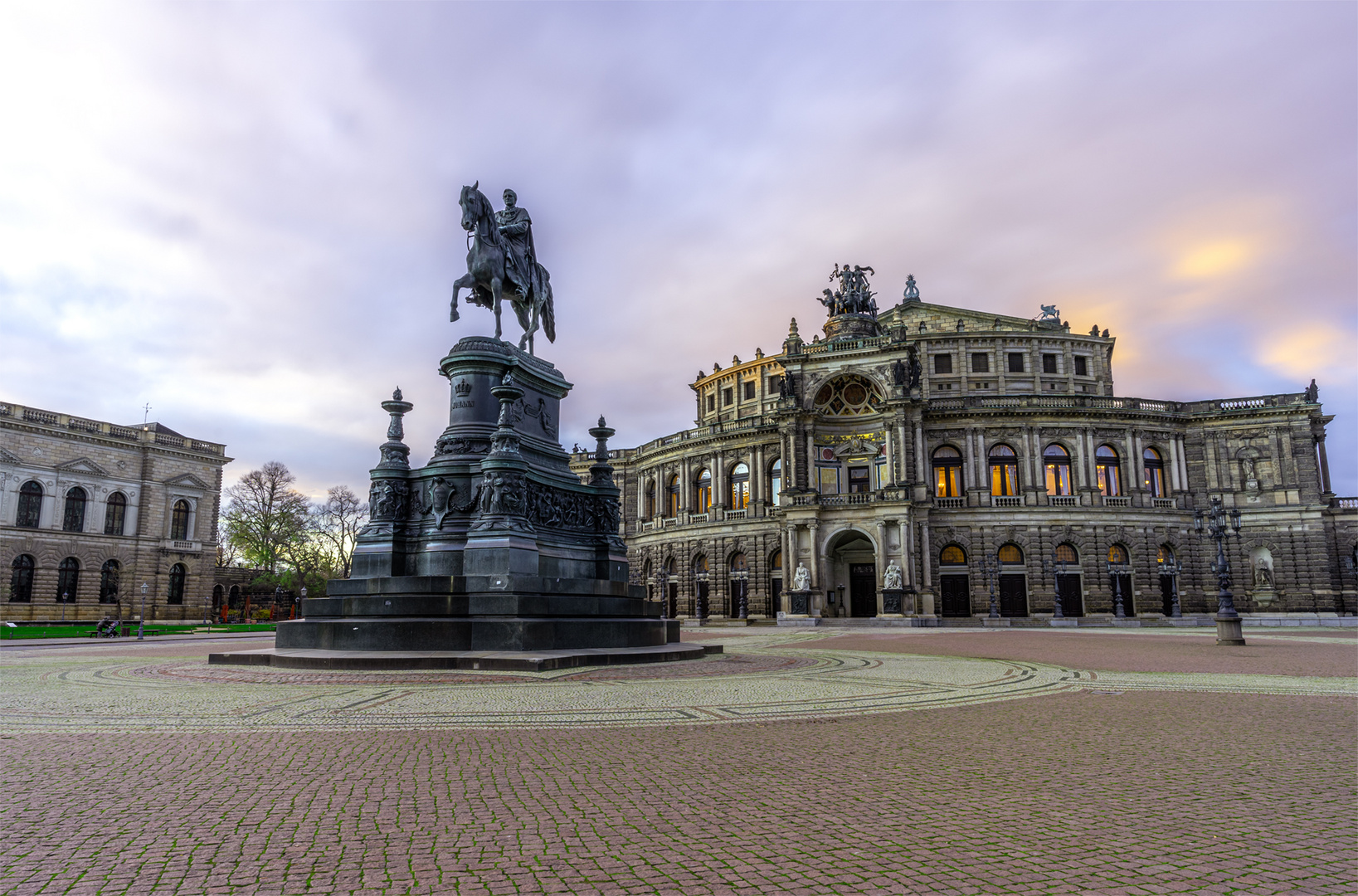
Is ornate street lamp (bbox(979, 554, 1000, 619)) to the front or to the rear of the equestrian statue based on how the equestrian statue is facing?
to the rear

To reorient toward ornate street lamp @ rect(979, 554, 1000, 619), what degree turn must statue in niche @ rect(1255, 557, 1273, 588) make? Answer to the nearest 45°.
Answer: approximately 45° to its right

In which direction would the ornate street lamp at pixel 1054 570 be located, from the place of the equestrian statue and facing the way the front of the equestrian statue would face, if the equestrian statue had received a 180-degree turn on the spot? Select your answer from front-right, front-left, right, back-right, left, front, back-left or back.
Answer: front

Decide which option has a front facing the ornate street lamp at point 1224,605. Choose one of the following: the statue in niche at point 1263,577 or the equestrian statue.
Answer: the statue in niche

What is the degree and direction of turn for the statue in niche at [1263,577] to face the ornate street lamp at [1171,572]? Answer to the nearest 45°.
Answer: approximately 45° to its right

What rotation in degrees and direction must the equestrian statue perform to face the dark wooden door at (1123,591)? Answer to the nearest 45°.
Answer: approximately 180°

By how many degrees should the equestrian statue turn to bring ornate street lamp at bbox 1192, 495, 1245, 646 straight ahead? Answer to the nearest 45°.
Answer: approximately 135° to its left

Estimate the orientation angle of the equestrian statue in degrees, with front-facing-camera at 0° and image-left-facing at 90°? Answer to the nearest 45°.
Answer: approximately 45°

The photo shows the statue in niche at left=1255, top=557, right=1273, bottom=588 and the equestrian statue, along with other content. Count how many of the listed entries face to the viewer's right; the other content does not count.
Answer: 0

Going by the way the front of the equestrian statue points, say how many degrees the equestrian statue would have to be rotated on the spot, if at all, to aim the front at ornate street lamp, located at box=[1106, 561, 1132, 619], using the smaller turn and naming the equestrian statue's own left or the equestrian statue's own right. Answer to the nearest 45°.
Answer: approximately 180°
